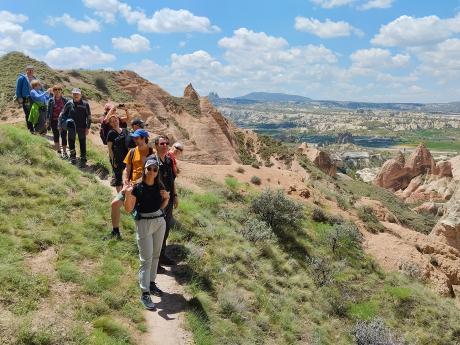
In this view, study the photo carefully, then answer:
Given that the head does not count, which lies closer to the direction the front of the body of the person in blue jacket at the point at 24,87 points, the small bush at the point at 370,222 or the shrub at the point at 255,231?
the shrub

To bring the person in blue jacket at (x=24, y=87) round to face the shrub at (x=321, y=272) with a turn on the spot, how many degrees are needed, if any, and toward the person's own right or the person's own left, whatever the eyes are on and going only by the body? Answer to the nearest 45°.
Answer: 0° — they already face it

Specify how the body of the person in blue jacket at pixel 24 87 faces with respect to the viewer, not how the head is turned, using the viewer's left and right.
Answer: facing the viewer and to the right of the viewer

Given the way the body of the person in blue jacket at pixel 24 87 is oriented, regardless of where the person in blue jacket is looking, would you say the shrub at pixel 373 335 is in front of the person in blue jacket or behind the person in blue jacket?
in front

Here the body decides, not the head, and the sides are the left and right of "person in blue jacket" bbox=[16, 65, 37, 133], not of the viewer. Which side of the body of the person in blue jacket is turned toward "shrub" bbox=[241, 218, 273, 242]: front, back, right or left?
front

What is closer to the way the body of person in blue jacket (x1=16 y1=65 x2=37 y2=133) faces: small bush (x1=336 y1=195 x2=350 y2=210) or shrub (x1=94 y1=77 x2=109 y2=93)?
the small bush

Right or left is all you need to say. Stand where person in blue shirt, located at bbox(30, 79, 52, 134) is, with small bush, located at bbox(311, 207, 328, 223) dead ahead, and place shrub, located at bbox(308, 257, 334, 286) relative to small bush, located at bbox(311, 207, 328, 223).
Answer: right

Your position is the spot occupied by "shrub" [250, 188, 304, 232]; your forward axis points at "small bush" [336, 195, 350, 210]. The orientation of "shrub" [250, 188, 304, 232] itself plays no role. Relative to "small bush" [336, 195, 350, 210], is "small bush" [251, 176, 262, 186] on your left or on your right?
left

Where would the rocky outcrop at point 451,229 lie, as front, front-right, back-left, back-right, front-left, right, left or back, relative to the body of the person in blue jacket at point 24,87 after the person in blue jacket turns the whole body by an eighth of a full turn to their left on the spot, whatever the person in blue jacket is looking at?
front

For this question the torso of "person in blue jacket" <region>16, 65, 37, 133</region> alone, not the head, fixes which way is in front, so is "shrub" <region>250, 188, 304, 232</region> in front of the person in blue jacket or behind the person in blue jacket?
in front

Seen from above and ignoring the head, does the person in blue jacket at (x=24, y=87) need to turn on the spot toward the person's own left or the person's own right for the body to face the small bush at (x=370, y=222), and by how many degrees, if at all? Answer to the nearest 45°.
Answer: approximately 45° to the person's own left

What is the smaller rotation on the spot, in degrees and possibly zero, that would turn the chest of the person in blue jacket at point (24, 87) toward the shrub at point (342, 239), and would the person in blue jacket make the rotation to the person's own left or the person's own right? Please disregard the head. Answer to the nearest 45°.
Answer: approximately 45° to the person's own left

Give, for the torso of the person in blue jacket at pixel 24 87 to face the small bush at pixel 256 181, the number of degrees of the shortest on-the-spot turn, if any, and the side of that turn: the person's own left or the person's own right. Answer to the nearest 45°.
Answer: approximately 45° to the person's own left
